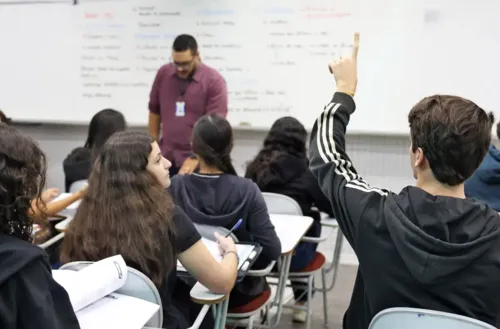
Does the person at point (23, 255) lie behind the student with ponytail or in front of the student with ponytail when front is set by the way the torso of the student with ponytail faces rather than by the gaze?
behind

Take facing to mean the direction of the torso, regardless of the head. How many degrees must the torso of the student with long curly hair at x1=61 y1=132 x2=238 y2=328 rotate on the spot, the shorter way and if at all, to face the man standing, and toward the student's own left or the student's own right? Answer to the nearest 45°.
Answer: approximately 45° to the student's own left

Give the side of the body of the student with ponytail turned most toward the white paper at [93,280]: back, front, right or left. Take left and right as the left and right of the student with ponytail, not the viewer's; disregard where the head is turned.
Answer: back

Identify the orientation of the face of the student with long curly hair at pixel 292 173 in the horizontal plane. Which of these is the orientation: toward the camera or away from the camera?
away from the camera

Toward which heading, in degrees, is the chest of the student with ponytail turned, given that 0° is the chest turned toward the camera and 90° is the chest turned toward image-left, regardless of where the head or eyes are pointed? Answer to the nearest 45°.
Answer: approximately 180°

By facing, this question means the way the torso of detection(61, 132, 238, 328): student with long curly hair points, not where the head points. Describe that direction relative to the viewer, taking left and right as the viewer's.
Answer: facing away from the viewer and to the right of the viewer

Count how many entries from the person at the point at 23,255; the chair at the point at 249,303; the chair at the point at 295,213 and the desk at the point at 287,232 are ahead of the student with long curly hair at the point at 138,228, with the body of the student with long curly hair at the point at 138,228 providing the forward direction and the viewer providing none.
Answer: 3

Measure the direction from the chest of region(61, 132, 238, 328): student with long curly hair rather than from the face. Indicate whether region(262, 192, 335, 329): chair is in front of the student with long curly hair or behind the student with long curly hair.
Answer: in front

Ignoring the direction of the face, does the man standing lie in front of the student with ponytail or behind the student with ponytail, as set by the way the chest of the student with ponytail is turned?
in front

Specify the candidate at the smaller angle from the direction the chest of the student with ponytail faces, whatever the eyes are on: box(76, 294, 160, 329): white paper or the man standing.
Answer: the man standing

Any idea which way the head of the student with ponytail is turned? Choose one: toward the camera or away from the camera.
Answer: away from the camera

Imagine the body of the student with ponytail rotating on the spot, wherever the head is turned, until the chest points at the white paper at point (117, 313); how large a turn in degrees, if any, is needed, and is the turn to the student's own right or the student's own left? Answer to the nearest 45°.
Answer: approximately 180°

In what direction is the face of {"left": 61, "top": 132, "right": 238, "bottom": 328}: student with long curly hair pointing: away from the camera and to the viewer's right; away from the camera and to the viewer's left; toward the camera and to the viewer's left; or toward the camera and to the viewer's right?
away from the camera and to the viewer's right

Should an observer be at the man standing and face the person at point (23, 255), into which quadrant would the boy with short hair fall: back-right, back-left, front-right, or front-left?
front-left

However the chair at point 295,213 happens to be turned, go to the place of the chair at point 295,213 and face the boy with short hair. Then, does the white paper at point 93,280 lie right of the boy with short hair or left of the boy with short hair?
right

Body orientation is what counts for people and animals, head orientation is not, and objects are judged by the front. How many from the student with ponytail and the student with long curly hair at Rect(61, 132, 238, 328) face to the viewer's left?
0
